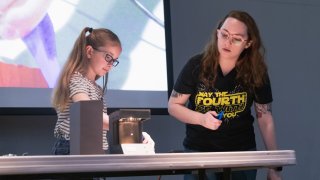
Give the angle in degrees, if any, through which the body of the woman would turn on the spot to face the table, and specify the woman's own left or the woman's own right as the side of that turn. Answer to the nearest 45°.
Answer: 0° — they already face it

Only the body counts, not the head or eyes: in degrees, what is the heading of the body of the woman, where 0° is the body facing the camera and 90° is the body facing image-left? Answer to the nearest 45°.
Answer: approximately 0°

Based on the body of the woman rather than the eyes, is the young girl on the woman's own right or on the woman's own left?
on the woman's own right

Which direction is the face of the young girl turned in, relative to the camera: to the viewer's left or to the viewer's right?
to the viewer's right

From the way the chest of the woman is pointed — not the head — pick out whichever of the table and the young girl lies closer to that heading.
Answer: the table
